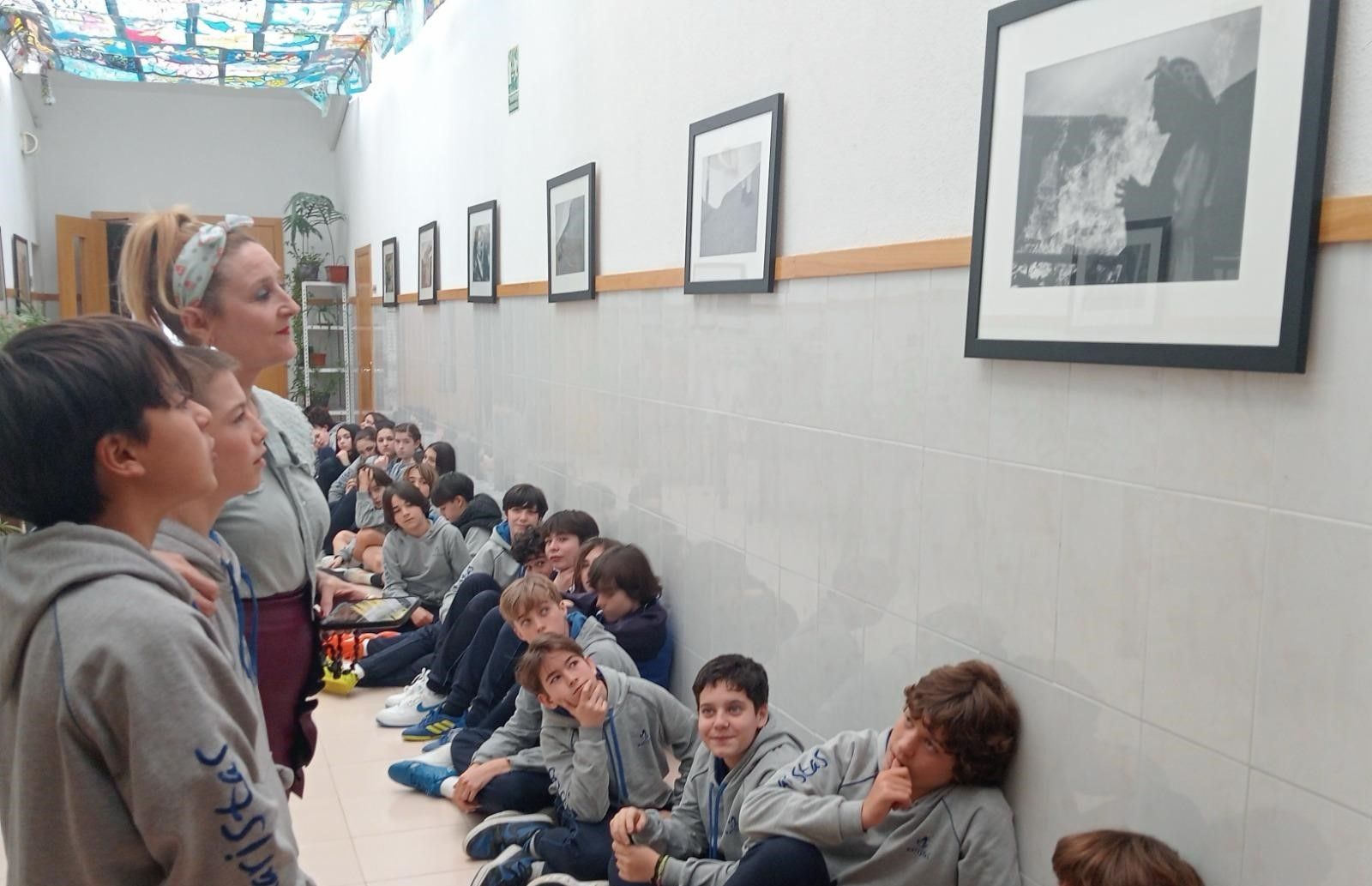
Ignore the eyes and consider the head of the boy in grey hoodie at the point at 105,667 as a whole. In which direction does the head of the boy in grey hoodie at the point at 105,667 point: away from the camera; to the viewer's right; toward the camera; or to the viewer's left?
to the viewer's right

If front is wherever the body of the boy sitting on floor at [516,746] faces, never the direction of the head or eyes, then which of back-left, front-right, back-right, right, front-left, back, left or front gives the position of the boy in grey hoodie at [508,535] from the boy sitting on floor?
back-right

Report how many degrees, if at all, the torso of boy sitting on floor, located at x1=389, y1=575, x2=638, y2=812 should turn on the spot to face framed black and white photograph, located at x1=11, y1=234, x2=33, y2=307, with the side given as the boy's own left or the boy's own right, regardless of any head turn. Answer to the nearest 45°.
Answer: approximately 90° to the boy's own right

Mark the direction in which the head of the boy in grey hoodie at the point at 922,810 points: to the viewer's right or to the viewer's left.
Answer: to the viewer's left

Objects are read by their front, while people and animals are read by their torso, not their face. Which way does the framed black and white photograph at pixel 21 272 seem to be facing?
to the viewer's right

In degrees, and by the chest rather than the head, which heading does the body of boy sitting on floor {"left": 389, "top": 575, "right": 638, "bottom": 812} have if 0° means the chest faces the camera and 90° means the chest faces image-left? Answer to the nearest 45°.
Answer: approximately 45°

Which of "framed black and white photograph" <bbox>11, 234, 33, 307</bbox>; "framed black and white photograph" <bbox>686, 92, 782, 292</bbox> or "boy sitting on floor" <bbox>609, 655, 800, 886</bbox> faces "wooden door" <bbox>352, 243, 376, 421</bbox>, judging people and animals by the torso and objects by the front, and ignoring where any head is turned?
"framed black and white photograph" <bbox>11, 234, 33, 307</bbox>

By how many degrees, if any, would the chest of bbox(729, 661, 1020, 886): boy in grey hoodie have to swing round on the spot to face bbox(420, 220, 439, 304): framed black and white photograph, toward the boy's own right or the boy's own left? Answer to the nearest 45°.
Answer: approximately 90° to the boy's own right

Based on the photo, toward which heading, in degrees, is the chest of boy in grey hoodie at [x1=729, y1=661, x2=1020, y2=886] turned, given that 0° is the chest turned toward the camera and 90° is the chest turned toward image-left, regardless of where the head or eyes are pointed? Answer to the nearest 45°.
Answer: approximately 45°

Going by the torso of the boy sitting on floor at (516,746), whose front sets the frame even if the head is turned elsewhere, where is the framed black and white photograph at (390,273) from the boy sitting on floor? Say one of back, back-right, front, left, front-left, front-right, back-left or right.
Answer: back-right

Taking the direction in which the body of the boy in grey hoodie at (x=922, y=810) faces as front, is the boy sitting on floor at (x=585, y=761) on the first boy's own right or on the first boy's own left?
on the first boy's own right
